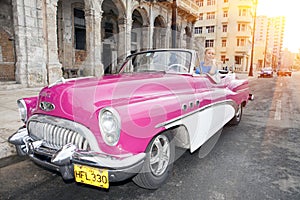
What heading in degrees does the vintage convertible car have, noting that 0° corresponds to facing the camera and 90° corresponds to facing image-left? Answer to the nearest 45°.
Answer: approximately 45°

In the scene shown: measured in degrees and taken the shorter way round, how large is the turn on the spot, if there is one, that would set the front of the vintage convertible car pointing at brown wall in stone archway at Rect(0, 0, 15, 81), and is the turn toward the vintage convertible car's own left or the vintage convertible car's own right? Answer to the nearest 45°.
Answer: approximately 90° to the vintage convertible car's own right

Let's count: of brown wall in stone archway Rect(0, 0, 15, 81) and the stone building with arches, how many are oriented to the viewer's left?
0

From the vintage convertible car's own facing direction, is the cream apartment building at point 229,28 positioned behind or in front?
behind

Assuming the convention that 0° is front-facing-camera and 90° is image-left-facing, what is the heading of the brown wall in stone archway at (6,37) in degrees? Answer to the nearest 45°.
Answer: approximately 315°

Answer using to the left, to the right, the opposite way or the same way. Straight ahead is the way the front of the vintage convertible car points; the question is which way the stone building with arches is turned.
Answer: to the left

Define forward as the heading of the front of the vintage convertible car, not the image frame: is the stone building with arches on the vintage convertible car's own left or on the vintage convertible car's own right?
on the vintage convertible car's own right

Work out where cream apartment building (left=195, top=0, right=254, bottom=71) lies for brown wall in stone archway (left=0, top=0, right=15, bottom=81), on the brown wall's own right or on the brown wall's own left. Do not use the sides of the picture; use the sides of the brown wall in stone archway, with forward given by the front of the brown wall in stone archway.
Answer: on the brown wall's own left

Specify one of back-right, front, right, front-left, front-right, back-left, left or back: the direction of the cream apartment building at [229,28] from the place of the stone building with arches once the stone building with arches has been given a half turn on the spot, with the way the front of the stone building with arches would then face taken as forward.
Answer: right
